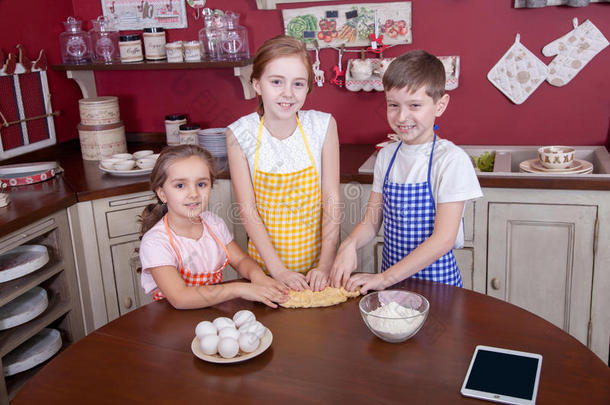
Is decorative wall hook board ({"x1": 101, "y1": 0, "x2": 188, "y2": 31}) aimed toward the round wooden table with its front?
yes

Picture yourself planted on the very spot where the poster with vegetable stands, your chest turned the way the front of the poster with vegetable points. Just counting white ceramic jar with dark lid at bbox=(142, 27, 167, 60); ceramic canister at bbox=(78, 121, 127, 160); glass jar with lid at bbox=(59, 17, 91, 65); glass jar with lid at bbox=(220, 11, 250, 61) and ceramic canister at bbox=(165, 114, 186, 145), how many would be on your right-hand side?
5

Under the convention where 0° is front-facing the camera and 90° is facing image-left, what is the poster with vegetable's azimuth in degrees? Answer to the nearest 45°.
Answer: approximately 0°

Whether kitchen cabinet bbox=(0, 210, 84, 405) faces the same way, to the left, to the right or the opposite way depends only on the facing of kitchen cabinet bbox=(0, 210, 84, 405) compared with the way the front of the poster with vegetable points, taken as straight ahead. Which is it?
to the left

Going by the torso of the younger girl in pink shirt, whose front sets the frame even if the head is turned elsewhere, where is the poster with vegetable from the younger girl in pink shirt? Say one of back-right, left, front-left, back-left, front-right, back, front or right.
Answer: left

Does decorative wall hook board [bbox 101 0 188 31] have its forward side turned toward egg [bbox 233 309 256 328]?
yes

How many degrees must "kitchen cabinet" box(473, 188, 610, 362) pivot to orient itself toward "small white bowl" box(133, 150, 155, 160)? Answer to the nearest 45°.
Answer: approximately 90° to its right

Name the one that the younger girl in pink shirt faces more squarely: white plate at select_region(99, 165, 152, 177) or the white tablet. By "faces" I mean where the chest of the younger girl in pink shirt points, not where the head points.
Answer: the white tablet

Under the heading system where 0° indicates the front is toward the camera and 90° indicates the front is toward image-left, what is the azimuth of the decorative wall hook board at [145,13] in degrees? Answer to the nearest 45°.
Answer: approximately 0°
